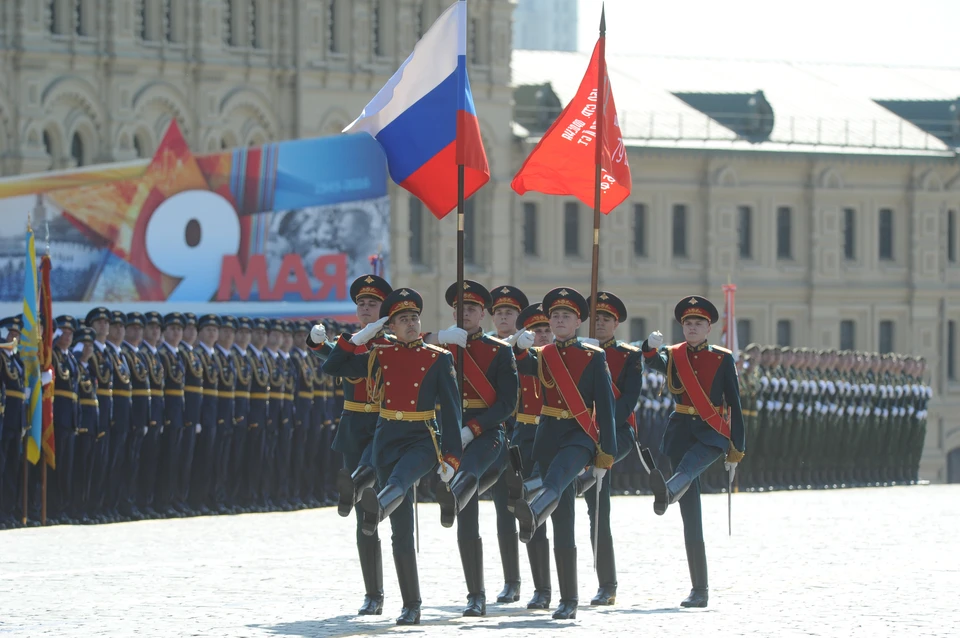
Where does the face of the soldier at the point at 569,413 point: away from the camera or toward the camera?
toward the camera

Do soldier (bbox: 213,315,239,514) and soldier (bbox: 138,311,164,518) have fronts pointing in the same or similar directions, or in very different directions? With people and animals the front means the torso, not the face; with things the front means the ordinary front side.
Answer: same or similar directions

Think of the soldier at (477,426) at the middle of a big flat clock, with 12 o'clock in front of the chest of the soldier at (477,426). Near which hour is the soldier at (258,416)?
the soldier at (258,416) is roughly at 4 o'clock from the soldier at (477,426).

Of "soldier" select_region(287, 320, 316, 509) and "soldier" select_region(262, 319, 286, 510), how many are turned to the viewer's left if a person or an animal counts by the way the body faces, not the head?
0

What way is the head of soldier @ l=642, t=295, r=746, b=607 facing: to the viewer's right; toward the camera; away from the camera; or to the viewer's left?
toward the camera

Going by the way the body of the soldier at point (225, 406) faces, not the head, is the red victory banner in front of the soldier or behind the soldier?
in front

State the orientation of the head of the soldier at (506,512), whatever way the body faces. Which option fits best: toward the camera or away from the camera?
toward the camera

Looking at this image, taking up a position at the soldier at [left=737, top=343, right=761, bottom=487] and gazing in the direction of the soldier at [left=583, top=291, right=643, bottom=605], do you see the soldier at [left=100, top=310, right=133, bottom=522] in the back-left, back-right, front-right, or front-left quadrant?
front-right

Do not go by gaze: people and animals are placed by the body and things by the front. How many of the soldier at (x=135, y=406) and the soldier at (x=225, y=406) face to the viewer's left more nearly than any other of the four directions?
0

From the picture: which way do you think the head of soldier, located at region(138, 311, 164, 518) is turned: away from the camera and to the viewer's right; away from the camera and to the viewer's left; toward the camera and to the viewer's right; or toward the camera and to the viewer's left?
toward the camera and to the viewer's right

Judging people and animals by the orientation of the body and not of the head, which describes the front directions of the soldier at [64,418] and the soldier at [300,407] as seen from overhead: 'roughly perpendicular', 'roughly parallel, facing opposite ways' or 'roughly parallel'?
roughly parallel

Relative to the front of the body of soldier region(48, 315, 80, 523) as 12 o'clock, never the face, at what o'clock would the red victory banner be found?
The red victory banner is roughly at 12 o'clock from the soldier.

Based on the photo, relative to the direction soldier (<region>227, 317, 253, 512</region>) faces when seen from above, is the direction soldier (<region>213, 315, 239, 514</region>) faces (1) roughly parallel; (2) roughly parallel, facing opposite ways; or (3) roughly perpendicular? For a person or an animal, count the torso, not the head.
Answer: roughly parallel

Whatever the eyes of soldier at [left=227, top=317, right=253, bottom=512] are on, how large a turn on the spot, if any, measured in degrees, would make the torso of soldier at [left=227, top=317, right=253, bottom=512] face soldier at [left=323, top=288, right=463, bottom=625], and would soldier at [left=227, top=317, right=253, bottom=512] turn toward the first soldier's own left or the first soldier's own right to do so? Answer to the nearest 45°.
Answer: approximately 45° to the first soldier's own right

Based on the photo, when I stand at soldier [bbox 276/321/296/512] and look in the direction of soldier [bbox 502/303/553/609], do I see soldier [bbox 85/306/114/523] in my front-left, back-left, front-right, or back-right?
front-right
